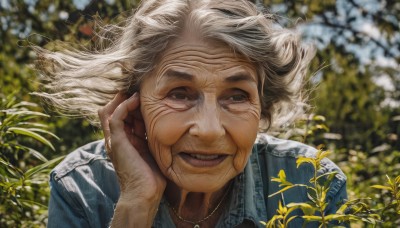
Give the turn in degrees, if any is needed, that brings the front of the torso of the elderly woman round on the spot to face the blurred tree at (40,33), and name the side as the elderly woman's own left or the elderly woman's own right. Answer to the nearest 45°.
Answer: approximately 135° to the elderly woman's own right

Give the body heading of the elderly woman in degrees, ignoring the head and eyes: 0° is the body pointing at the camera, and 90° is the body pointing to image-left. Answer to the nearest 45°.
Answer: approximately 0°

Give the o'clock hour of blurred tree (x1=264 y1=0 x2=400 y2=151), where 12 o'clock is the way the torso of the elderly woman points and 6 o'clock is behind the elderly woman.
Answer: The blurred tree is roughly at 7 o'clock from the elderly woman.
